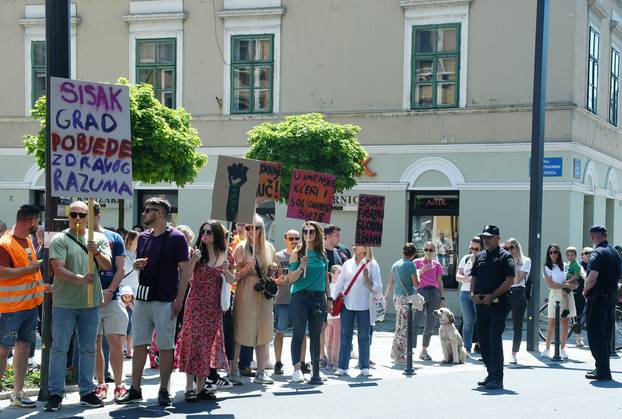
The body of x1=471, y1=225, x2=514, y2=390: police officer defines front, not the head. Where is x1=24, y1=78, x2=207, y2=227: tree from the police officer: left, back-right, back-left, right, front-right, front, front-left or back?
right

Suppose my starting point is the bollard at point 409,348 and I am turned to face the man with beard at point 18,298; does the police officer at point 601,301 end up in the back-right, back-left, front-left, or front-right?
back-left

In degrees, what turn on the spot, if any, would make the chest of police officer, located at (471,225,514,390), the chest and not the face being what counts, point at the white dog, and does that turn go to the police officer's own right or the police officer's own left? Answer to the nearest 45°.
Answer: approximately 135° to the police officer's own right

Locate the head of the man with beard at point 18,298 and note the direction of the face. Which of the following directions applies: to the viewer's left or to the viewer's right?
to the viewer's right

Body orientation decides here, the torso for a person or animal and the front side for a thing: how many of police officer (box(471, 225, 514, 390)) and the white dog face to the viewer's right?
0

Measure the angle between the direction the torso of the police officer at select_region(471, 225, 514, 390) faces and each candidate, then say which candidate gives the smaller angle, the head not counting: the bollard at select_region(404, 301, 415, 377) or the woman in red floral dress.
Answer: the woman in red floral dress

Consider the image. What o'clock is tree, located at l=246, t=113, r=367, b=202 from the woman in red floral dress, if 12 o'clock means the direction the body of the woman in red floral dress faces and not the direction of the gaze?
The tree is roughly at 5 o'clock from the woman in red floral dress.

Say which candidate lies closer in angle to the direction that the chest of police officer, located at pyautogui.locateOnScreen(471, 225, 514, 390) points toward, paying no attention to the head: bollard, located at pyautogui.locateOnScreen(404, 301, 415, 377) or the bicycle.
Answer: the bollard
